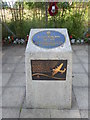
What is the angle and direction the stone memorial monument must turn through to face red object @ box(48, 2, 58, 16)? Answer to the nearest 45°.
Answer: approximately 180°

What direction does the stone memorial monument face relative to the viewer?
toward the camera
